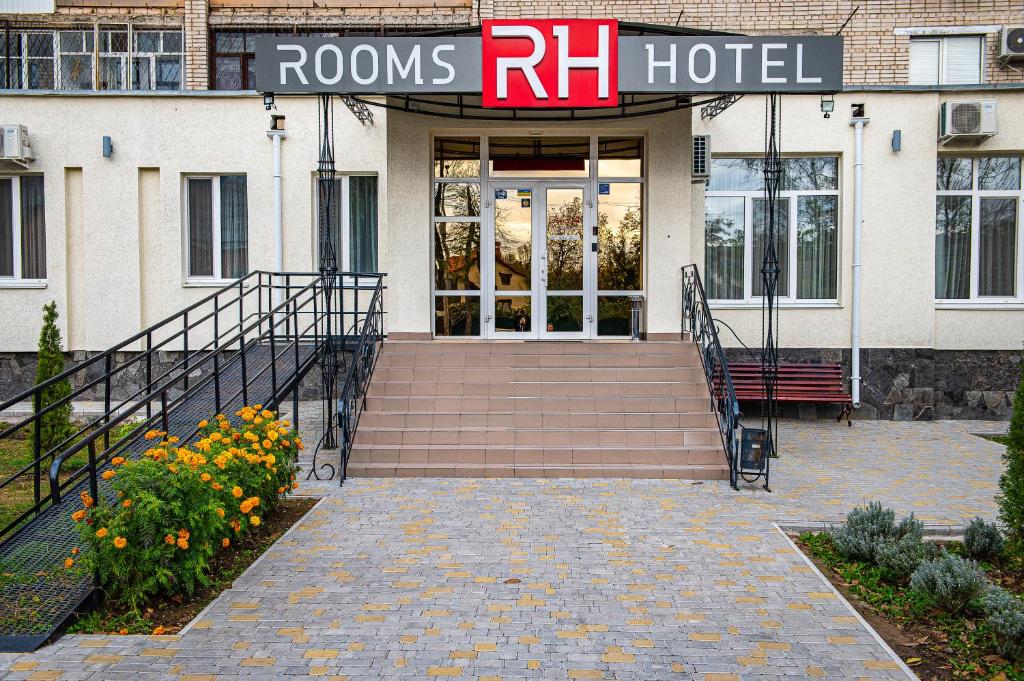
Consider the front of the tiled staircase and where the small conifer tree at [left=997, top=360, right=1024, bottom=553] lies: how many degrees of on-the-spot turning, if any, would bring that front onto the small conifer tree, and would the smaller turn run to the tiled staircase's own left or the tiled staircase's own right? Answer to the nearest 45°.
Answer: approximately 45° to the tiled staircase's own left

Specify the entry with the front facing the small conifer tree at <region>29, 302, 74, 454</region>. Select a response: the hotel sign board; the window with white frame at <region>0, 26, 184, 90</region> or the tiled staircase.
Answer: the window with white frame

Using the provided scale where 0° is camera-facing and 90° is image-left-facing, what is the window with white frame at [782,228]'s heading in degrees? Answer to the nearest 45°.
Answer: approximately 0°

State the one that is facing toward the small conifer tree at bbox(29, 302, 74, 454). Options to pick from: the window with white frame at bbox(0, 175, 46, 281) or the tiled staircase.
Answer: the window with white frame

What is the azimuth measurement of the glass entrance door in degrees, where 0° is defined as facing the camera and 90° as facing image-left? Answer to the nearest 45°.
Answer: approximately 0°

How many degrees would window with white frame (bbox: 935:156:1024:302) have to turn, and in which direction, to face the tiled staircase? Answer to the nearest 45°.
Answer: approximately 45° to its right

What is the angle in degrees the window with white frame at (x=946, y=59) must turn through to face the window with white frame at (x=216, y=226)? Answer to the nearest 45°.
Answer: approximately 45° to its right
